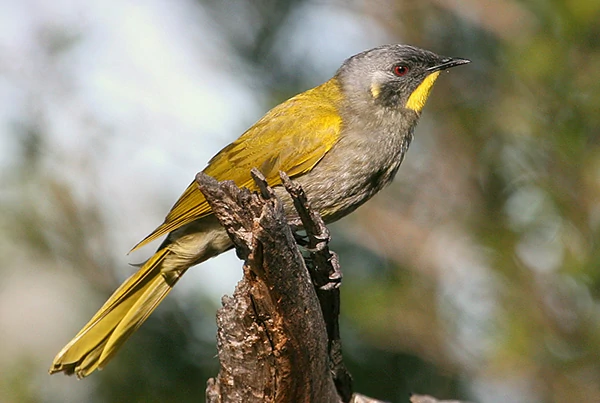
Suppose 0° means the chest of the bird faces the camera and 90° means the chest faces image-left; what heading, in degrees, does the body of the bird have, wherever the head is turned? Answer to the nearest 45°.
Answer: approximately 270°
